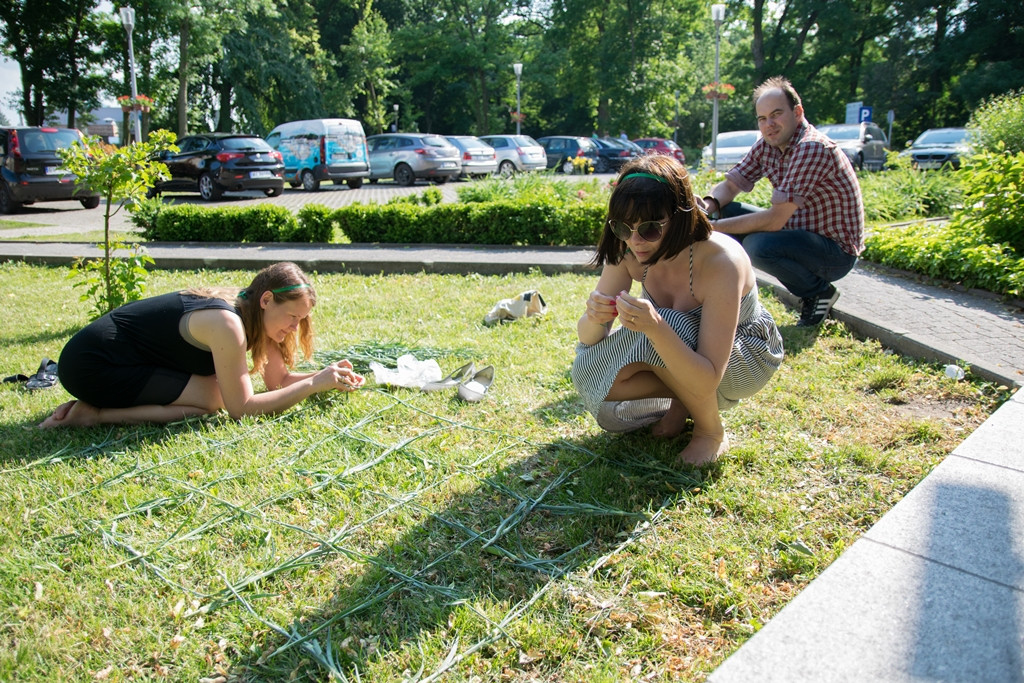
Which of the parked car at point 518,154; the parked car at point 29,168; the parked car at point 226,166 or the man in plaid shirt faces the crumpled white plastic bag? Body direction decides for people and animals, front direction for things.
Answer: the man in plaid shirt

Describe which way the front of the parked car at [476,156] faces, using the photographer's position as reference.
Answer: facing away from the viewer and to the left of the viewer

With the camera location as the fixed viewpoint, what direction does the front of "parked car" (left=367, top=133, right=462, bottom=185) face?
facing away from the viewer and to the left of the viewer

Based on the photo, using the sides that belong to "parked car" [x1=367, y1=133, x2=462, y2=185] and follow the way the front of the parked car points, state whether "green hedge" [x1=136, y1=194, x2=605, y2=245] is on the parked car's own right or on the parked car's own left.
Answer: on the parked car's own left

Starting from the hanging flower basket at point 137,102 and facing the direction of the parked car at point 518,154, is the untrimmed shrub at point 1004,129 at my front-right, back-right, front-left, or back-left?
front-right

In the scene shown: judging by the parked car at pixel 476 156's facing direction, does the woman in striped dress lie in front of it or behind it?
behind
